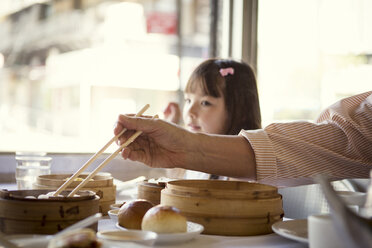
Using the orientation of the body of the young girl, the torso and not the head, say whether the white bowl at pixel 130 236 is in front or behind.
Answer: in front

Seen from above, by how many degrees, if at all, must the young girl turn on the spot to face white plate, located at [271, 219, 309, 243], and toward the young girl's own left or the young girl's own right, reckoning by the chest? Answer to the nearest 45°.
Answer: approximately 45° to the young girl's own left

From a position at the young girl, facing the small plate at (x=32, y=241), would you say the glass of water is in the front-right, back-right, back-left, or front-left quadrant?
front-right

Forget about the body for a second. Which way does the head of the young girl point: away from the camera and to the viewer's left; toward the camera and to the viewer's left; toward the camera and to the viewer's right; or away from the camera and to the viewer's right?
toward the camera and to the viewer's left

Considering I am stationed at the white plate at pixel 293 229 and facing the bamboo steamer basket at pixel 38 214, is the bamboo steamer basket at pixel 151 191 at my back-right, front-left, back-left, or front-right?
front-right

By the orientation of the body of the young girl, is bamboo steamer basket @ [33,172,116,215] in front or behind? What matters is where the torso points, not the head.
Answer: in front

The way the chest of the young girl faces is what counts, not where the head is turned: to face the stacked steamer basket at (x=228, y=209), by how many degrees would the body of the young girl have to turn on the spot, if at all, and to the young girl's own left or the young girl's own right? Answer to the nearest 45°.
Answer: approximately 45° to the young girl's own left

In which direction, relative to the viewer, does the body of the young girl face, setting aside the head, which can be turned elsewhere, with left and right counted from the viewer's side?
facing the viewer and to the left of the viewer

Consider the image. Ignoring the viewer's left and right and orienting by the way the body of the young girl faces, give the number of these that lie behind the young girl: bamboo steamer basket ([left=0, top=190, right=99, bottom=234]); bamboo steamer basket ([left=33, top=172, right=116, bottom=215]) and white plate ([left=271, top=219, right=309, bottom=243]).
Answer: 0

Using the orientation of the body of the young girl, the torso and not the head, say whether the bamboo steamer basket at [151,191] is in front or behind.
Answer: in front

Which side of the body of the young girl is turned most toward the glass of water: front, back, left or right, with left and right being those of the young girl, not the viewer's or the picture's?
front

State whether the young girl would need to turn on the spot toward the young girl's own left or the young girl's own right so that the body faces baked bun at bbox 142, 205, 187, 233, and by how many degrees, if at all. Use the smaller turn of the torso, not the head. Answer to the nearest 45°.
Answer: approximately 45° to the young girl's own left
